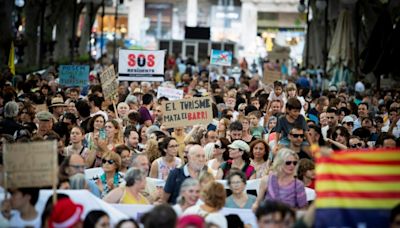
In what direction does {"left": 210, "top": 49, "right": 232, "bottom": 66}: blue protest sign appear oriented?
toward the camera

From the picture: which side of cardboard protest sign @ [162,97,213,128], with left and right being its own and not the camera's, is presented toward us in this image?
front

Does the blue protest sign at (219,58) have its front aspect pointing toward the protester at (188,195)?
yes

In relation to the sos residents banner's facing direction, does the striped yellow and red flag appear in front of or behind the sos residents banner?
in front

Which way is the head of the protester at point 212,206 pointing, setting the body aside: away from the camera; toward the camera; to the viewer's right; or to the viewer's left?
away from the camera

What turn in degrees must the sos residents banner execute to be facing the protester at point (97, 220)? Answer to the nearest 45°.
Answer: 0° — it already faces them

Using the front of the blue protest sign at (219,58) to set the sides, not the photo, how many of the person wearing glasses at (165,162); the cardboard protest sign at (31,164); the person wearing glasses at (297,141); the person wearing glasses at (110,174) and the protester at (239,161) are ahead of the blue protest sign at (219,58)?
5

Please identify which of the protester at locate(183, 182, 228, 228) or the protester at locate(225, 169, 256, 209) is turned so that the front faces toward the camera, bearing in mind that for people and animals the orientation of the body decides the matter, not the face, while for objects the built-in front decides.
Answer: the protester at locate(225, 169, 256, 209)

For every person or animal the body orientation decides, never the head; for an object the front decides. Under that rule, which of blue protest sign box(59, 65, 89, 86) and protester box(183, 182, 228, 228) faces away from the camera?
the protester

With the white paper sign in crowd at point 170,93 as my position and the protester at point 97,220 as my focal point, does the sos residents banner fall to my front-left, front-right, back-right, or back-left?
back-right

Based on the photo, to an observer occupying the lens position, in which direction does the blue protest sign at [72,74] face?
facing the viewer

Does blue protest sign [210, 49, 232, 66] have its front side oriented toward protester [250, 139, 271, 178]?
yes
